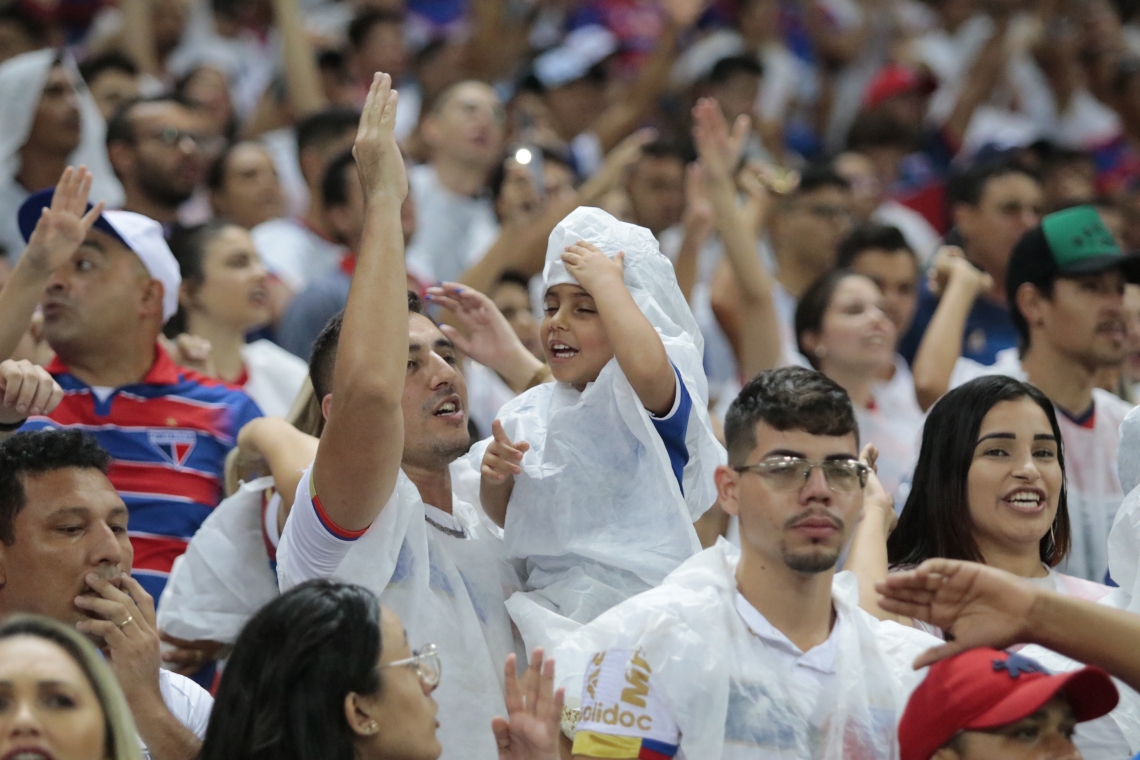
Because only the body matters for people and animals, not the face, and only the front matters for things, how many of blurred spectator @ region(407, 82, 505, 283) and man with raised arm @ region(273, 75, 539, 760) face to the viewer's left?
0

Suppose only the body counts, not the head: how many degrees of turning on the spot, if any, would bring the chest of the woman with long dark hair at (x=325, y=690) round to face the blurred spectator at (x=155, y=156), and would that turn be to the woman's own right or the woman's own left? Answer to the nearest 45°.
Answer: approximately 90° to the woman's own left

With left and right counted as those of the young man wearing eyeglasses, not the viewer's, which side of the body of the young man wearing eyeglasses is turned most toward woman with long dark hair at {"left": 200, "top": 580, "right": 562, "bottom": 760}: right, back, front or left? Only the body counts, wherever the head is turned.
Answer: right

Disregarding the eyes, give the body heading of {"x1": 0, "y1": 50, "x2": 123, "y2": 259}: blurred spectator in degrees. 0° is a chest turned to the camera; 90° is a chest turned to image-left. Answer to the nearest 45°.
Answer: approximately 315°

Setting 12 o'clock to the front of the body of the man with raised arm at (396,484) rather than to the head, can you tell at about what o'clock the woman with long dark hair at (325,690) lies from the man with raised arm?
The woman with long dark hair is roughly at 2 o'clock from the man with raised arm.

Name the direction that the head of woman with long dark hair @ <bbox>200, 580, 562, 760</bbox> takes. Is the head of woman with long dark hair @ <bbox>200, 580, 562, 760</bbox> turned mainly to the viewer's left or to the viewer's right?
to the viewer's right

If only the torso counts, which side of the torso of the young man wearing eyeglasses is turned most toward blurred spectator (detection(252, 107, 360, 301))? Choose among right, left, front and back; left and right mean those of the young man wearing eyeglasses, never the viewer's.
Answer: back

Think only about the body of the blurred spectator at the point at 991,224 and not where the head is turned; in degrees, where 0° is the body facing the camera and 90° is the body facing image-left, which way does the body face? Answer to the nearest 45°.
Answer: approximately 315°

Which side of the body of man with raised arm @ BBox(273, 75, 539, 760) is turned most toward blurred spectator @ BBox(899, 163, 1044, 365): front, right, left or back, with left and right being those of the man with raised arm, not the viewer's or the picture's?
left
